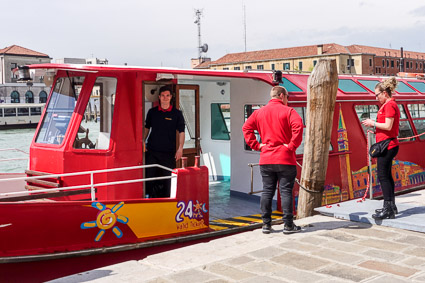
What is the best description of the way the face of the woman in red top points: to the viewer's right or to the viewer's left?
to the viewer's left

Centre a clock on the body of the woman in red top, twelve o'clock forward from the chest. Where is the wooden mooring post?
The wooden mooring post is roughly at 1 o'clock from the woman in red top.

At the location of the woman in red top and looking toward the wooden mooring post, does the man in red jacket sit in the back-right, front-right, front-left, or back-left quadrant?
front-left

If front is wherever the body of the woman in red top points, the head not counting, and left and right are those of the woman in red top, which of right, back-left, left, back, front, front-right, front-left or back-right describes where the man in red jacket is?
front-left

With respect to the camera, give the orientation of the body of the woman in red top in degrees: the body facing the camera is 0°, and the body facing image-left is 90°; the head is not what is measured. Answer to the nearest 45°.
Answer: approximately 90°
